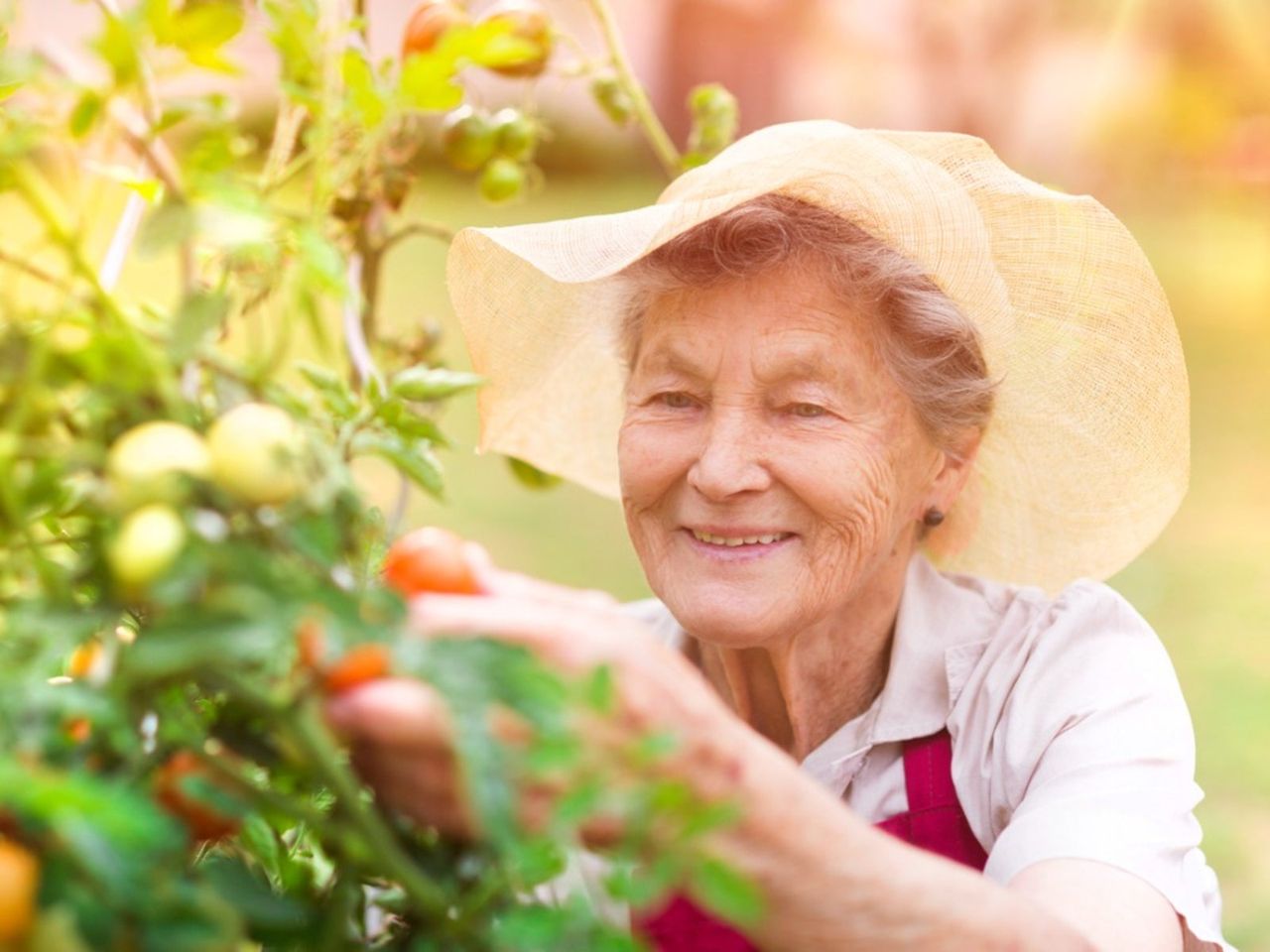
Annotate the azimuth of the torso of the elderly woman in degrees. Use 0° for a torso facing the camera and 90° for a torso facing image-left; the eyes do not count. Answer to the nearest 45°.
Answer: approximately 45°
